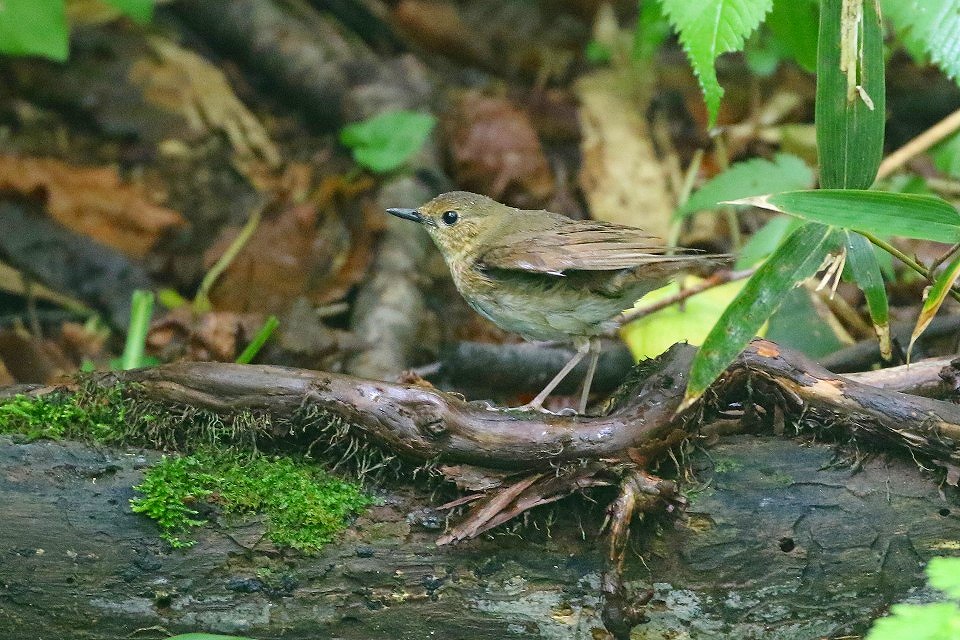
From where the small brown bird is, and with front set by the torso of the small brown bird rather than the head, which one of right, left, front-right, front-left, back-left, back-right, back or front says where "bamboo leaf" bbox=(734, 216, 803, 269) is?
back-right

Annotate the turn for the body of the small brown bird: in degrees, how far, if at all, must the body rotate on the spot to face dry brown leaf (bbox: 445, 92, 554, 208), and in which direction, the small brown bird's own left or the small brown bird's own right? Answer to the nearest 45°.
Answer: approximately 90° to the small brown bird's own right

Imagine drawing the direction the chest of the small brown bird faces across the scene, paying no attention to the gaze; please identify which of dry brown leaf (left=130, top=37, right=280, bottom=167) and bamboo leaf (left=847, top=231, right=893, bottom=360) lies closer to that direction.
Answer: the dry brown leaf

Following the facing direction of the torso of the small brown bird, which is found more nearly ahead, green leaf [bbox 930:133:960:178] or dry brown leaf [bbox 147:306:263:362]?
the dry brown leaf

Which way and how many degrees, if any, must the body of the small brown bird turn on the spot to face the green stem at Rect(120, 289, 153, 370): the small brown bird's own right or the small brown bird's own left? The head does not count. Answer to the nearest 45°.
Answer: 0° — it already faces it

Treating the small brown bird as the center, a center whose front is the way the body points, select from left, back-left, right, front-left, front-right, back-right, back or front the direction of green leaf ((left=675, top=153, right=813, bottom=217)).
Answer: back-right

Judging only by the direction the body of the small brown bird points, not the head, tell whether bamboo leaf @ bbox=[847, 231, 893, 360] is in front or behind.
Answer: behind

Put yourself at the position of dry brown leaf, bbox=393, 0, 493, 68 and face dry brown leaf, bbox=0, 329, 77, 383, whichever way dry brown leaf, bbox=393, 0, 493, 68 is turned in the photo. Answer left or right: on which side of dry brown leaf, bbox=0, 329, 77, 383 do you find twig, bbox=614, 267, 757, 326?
left

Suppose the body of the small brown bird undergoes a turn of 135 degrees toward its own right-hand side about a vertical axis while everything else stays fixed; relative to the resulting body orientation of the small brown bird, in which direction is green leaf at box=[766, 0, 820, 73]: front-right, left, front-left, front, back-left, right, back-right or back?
front

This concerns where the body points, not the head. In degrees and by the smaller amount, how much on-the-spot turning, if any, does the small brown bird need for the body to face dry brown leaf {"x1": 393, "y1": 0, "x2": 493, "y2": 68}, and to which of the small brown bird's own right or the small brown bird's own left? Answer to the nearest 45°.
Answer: approximately 90° to the small brown bird's own right

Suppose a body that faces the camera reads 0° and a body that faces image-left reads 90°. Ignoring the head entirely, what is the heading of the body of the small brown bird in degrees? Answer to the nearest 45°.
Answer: approximately 90°
